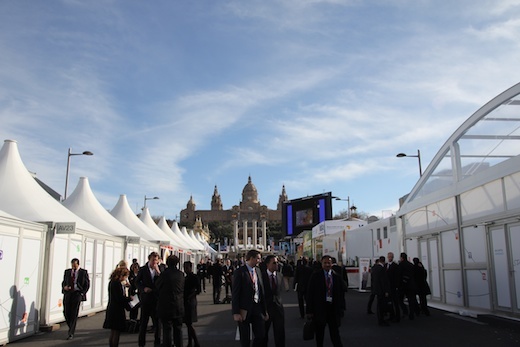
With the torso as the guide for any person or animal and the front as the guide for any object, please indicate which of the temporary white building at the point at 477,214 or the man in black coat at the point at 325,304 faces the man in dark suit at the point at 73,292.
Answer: the temporary white building

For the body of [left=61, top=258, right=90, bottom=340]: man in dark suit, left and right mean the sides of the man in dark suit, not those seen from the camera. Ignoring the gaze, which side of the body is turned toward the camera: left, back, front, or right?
front

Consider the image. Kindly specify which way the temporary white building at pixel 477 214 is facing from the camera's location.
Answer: facing the viewer and to the left of the viewer

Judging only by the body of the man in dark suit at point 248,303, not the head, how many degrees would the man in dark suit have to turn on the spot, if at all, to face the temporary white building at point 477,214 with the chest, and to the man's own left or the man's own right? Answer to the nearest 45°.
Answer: approximately 90° to the man's own left

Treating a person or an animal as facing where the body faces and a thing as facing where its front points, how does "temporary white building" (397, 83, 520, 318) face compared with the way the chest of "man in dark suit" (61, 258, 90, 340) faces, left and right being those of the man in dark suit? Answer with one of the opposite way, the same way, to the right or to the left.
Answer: to the right

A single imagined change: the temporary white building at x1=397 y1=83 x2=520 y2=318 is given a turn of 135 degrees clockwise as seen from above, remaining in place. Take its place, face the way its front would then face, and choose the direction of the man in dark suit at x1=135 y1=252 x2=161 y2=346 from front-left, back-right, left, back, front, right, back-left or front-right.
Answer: back-left

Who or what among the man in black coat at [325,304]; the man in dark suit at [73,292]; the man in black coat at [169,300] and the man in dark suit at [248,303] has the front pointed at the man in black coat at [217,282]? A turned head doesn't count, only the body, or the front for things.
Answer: the man in black coat at [169,300]

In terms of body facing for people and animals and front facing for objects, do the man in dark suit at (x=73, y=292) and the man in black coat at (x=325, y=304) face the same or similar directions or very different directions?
same or similar directions

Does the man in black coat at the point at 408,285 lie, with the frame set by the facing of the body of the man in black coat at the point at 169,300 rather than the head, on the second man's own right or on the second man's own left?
on the second man's own right
